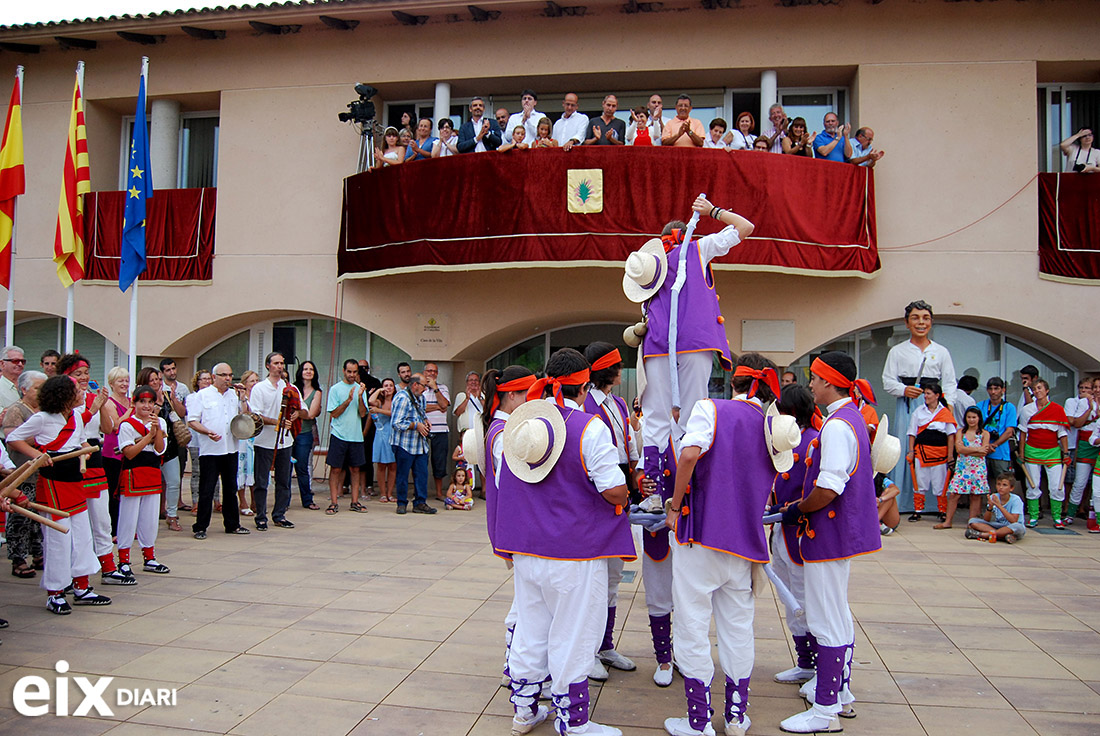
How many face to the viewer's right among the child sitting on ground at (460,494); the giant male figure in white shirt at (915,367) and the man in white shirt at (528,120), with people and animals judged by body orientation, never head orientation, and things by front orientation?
0

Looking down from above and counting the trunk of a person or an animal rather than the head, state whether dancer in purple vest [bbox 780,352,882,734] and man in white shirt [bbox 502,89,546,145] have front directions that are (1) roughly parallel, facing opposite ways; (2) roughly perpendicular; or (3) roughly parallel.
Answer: roughly perpendicular

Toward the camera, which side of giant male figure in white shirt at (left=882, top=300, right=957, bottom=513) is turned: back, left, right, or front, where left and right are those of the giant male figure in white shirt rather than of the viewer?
front

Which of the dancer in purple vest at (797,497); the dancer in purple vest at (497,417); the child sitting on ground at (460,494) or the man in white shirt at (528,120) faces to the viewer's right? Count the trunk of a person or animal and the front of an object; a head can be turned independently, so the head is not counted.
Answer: the dancer in purple vest at (497,417)

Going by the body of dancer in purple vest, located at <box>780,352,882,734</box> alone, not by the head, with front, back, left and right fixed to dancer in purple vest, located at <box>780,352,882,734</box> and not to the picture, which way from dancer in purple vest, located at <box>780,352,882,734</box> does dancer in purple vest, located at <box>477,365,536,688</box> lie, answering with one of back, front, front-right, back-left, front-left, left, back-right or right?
front

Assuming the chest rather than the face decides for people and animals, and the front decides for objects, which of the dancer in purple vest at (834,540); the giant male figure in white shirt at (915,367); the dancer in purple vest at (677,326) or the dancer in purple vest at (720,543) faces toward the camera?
the giant male figure in white shirt

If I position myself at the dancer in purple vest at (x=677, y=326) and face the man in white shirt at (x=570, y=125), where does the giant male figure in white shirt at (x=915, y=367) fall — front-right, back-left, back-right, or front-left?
front-right

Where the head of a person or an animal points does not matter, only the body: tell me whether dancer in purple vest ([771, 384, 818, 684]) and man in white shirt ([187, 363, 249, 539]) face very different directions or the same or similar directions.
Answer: very different directions

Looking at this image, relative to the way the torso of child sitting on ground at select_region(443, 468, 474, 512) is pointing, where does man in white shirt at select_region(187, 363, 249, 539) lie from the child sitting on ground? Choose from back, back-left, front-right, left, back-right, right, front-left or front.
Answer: front-right

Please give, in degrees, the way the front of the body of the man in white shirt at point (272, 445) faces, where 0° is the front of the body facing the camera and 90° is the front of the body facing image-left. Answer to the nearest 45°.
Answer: approximately 315°

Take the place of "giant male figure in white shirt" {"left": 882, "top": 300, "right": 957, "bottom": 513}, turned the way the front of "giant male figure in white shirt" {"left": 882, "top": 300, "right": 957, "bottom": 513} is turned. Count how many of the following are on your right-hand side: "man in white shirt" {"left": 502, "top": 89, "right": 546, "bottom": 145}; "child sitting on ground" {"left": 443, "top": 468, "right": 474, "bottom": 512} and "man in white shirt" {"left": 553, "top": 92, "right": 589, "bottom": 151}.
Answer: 3

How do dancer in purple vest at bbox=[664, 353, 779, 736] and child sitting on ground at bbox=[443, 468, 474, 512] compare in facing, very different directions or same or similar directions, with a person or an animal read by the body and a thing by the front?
very different directions

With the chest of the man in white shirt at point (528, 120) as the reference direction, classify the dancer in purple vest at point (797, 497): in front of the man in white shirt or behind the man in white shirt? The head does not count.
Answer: in front

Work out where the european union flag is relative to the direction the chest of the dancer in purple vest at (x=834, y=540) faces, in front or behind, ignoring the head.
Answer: in front

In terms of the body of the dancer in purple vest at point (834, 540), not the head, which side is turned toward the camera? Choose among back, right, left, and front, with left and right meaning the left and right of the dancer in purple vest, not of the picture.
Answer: left
